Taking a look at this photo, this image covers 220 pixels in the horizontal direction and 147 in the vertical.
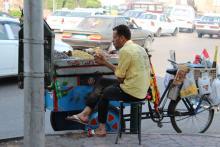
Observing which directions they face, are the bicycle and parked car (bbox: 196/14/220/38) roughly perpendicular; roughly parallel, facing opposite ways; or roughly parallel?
roughly perpendicular

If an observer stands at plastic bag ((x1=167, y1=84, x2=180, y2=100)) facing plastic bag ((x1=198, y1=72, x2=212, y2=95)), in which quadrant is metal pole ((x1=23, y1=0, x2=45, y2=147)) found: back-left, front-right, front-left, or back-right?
back-right
